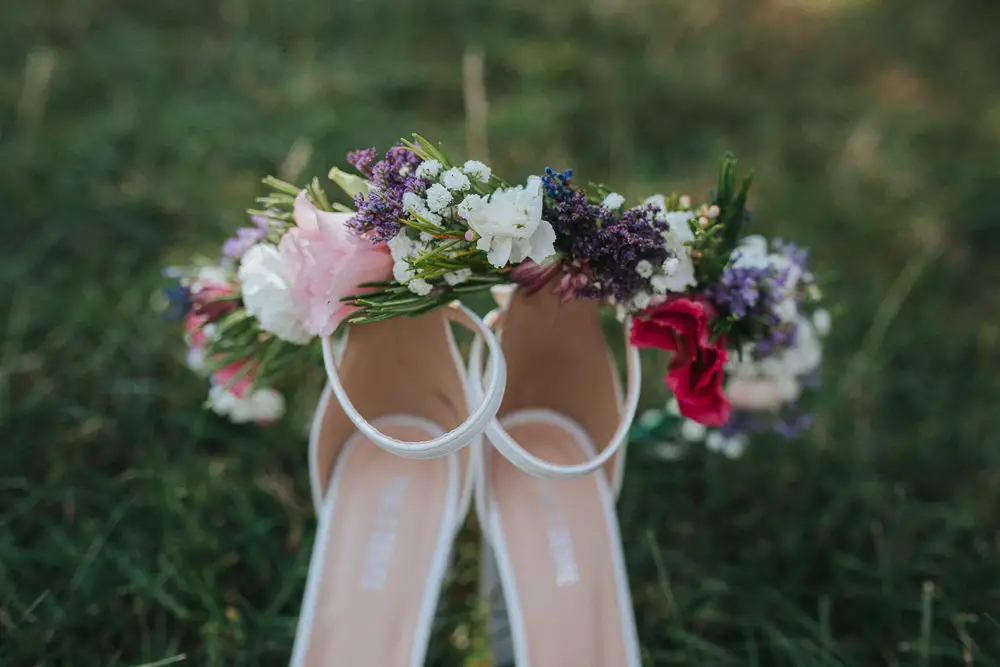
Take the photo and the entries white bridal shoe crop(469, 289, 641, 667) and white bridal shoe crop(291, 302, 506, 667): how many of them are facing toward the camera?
2

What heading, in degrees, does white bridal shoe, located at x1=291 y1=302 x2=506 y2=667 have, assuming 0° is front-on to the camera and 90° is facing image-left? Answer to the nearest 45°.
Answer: approximately 0°

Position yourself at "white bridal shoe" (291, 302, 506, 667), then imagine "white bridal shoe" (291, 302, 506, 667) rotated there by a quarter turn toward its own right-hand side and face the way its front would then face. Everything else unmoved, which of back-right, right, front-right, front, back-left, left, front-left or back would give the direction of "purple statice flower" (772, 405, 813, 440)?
back
